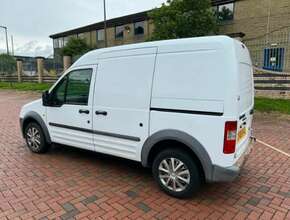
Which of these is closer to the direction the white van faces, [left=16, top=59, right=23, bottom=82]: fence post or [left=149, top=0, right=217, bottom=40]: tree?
the fence post

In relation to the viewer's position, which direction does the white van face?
facing away from the viewer and to the left of the viewer

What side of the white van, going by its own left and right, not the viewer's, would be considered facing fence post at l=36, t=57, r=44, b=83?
front

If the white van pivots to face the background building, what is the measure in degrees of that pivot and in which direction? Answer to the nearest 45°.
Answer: approximately 90° to its right

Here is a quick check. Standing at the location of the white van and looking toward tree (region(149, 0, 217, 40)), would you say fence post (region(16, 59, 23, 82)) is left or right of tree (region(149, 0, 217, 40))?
left

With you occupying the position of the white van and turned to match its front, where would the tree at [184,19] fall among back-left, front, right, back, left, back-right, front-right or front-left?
front-right

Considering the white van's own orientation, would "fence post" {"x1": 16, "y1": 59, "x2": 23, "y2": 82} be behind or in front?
in front

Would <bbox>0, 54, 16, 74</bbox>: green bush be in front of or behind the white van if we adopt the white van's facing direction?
in front

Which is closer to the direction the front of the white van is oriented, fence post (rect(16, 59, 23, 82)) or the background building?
the fence post

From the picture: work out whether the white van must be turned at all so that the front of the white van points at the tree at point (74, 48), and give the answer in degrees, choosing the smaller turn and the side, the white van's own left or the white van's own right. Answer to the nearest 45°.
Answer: approximately 45° to the white van's own right
